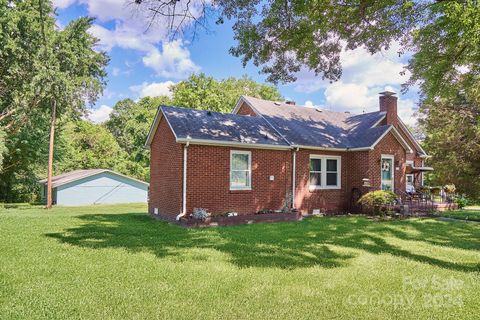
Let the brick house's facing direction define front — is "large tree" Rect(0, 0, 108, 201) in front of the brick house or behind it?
behind
